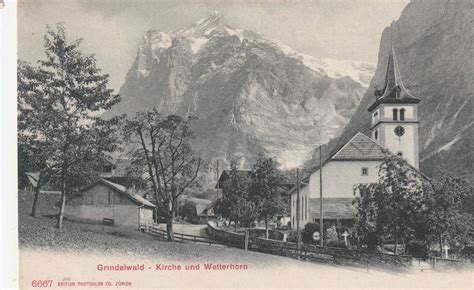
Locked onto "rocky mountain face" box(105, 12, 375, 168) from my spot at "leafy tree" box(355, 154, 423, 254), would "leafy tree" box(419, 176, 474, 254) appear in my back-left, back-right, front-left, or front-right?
back-right
